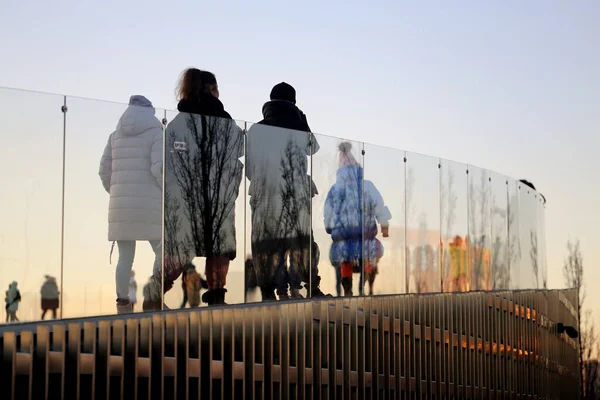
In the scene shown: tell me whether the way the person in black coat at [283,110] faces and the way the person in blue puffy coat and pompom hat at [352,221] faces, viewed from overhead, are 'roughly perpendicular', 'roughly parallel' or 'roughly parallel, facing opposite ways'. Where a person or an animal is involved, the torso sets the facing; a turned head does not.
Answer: roughly parallel

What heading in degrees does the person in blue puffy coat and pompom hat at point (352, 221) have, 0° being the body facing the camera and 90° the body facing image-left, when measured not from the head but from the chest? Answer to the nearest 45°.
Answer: approximately 180°

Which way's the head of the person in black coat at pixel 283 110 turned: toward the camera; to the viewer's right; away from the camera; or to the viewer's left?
away from the camera

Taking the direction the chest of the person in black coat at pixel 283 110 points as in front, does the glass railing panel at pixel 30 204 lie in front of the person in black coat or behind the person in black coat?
behind

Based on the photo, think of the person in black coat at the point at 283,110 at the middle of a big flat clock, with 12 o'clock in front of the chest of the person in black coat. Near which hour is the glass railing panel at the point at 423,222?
The glass railing panel is roughly at 1 o'clock from the person in black coat.

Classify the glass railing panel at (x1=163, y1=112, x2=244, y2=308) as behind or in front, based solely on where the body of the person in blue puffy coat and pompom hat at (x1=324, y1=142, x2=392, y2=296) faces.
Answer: behind

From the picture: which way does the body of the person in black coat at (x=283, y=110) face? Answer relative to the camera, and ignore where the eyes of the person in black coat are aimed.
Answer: away from the camera
